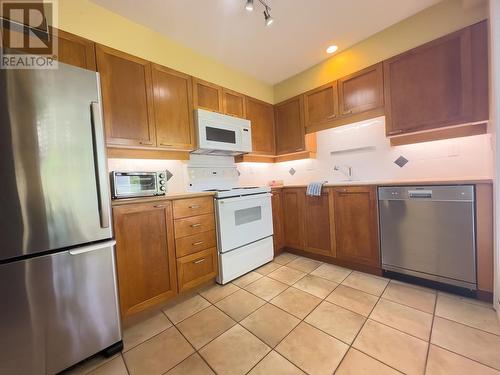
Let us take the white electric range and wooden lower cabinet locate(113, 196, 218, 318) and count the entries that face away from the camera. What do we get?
0

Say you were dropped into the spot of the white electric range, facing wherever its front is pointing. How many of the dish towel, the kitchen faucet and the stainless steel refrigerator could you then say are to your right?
1

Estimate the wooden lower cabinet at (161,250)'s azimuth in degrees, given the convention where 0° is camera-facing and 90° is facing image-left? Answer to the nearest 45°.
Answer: approximately 315°

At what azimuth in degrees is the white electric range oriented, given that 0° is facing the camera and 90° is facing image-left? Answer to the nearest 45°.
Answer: approximately 315°

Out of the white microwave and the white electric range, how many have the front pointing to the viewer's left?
0

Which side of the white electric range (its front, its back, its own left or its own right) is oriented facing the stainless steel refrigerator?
right

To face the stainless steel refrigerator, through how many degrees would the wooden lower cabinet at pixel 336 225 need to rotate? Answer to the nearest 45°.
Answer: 0° — it already faces it

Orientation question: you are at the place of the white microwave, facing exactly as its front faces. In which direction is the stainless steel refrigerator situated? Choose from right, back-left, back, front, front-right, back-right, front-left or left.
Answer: right
